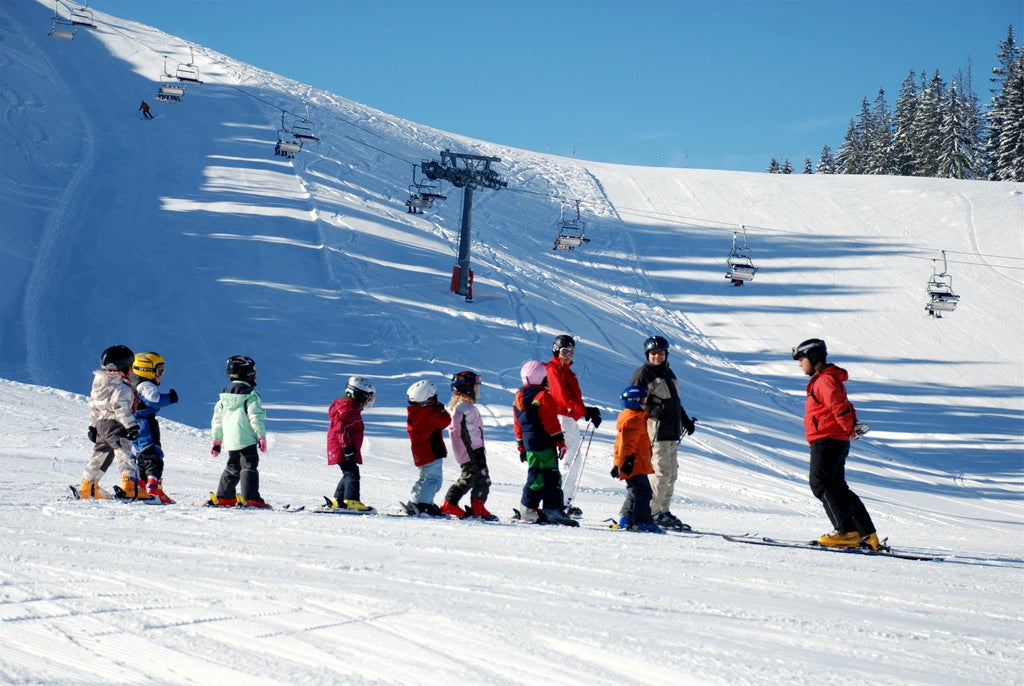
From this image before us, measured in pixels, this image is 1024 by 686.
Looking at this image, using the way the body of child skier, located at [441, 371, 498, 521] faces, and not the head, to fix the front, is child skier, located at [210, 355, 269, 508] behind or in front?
behind

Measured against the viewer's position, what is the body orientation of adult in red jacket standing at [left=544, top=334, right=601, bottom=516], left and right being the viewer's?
facing the viewer and to the right of the viewer

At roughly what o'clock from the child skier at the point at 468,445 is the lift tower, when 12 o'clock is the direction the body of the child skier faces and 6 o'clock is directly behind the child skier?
The lift tower is roughly at 9 o'clock from the child skier.

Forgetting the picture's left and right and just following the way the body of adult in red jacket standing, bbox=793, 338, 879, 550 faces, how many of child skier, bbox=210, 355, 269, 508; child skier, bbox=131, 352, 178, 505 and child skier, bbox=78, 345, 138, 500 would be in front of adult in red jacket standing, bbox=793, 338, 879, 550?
3

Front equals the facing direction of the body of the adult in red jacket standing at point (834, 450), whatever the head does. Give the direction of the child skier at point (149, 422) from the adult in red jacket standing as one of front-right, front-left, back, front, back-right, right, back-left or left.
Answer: front

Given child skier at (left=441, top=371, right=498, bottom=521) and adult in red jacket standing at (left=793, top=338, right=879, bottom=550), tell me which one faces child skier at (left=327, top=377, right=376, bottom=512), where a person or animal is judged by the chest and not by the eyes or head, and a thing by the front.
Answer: the adult in red jacket standing

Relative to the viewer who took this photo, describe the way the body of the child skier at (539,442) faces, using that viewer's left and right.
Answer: facing away from the viewer and to the right of the viewer

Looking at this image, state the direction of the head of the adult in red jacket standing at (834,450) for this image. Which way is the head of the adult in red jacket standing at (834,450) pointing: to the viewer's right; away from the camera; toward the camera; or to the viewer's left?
to the viewer's left

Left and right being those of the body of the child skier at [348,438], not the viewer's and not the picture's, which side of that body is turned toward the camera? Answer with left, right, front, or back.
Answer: right

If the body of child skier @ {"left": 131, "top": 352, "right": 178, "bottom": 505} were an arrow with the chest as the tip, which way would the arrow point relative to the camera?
to the viewer's right

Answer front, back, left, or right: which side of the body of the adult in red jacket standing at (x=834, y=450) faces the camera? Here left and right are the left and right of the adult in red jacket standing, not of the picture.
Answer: left
